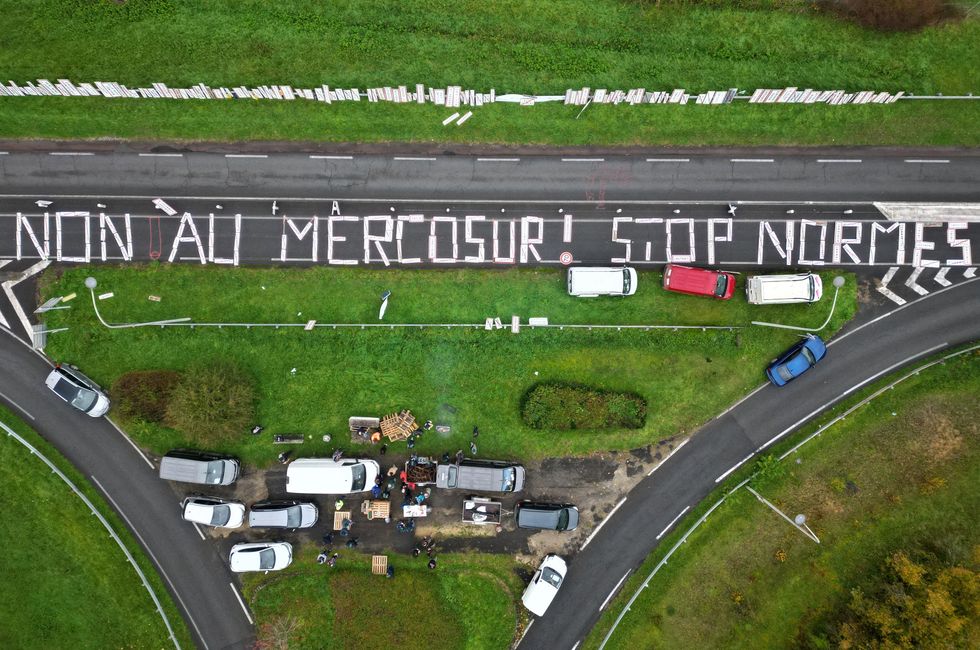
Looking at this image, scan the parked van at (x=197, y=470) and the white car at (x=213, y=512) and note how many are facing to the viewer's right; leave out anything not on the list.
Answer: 2

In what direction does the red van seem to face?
to the viewer's right

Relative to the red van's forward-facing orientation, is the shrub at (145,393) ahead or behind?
behind

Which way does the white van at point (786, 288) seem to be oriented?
to the viewer's right

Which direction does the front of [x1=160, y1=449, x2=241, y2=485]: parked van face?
to the viewer's right

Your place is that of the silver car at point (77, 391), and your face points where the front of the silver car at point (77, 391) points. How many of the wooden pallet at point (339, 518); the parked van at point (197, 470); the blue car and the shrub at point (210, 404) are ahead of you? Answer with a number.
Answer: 4

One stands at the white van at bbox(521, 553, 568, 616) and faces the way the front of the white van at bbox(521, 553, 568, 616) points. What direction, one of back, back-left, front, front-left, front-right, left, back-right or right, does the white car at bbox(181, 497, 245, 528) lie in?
back-left

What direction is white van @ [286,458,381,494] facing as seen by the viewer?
to the viewer's right

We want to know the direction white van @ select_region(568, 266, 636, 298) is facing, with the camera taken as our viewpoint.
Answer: facing to the right of the viewer

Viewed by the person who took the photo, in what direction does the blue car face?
facing away from the viewer and to the right of the viewer

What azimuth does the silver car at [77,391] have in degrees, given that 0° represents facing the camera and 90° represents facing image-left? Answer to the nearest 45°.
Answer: approximately 315°

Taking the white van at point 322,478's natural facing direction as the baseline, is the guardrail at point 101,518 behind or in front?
behind

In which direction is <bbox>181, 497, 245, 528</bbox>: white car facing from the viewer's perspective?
to the viewer's right
